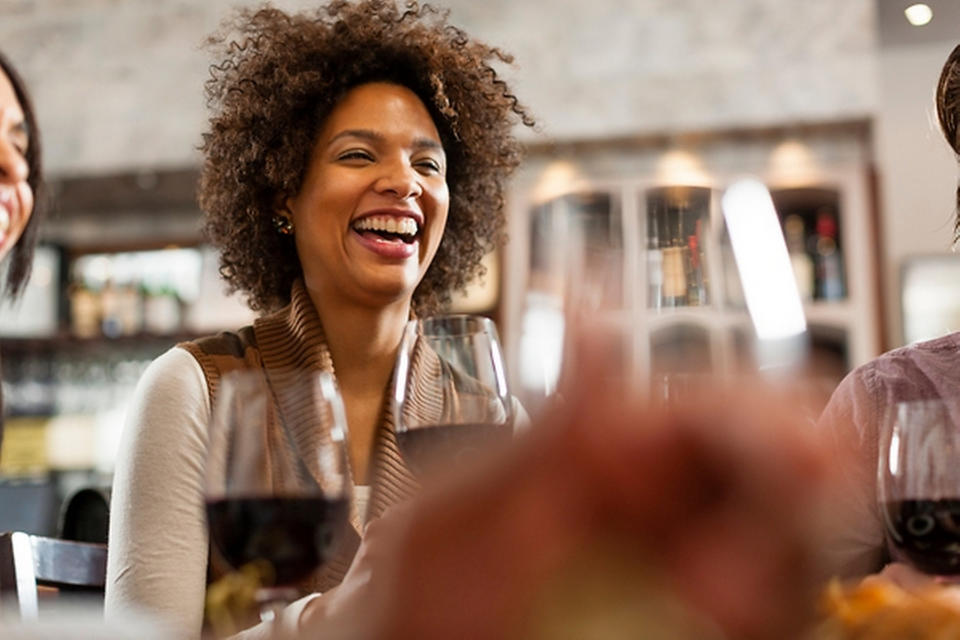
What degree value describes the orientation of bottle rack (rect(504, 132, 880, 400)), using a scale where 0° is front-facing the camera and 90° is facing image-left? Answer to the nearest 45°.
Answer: approximately 0°

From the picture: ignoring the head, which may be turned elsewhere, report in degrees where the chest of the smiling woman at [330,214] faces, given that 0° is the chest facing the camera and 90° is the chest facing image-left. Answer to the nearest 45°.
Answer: approximately 315°
